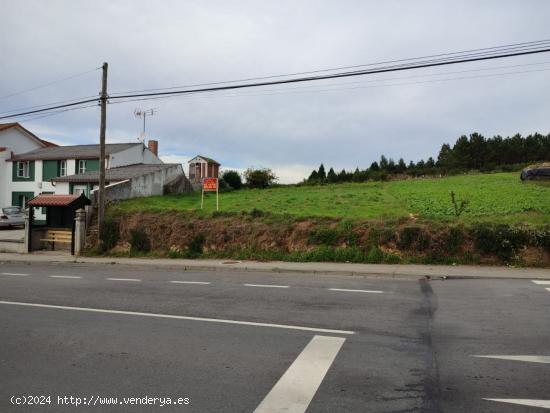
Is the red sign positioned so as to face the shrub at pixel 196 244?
yes

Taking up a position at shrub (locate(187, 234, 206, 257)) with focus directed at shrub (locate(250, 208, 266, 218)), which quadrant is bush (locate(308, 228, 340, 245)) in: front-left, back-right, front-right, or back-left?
front-right

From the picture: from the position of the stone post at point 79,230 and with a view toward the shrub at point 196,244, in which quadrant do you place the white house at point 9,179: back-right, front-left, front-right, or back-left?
back-left

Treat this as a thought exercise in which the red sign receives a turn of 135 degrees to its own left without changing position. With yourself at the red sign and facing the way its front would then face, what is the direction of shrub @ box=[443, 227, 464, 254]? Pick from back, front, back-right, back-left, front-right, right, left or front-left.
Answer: right

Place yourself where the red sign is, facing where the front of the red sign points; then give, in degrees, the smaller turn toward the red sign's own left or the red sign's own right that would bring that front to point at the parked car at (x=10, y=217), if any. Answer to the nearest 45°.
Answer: approximately 135° to the red sign's own right

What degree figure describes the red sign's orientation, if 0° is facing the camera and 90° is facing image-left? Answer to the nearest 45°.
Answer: approximately 0°

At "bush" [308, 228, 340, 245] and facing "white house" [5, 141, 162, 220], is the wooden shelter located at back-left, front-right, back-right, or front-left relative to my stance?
front-left

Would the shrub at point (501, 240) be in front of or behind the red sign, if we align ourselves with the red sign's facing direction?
in front

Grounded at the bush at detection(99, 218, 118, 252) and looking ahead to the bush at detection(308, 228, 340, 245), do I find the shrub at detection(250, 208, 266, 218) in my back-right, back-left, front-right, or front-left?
front-left

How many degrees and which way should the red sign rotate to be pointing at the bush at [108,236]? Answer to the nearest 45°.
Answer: approximately 90° to its right

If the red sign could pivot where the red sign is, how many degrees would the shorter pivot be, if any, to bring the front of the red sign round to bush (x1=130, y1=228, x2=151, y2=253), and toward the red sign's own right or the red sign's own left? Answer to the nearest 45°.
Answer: approximately 45° to the red sign's own right

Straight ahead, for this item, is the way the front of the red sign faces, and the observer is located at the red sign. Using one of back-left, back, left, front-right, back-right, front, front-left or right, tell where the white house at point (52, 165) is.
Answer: back-right

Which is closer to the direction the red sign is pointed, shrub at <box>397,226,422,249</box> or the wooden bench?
the shrub

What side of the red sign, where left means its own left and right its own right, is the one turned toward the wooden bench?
right

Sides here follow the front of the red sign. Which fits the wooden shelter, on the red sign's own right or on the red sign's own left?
on the red sign's own right

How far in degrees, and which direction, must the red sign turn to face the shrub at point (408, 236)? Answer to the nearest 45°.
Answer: approximately 45° to its left
